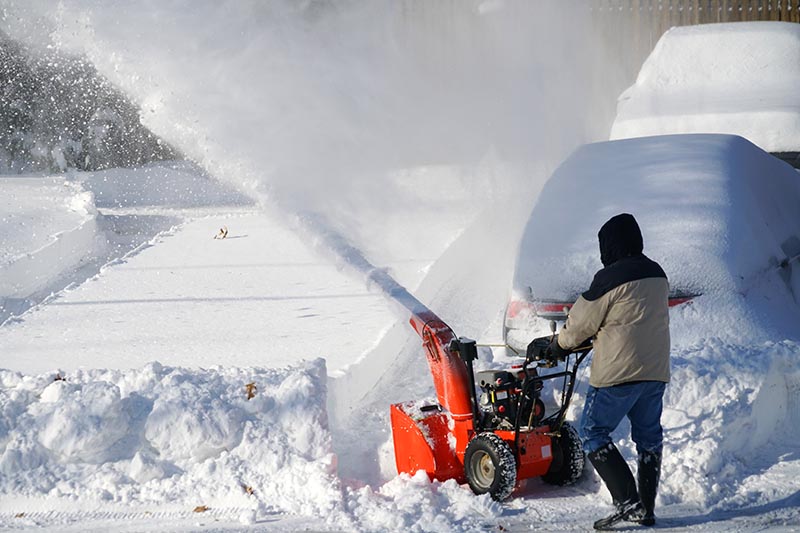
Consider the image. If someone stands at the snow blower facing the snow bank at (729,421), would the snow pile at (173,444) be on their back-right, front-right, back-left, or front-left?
back-left

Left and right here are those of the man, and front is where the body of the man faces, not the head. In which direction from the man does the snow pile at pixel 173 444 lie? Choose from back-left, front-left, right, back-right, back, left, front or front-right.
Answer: front-left

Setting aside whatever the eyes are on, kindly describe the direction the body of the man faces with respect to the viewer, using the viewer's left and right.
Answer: facing away from the viewer and to the left of the viewer

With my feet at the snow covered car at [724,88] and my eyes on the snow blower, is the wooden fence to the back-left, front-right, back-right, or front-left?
back-right

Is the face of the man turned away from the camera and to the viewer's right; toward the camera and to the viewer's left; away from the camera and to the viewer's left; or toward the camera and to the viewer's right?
away from the camera and to the viewer's left

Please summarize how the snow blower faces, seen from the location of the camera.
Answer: facing away from the viewer and to the left of the viewer
